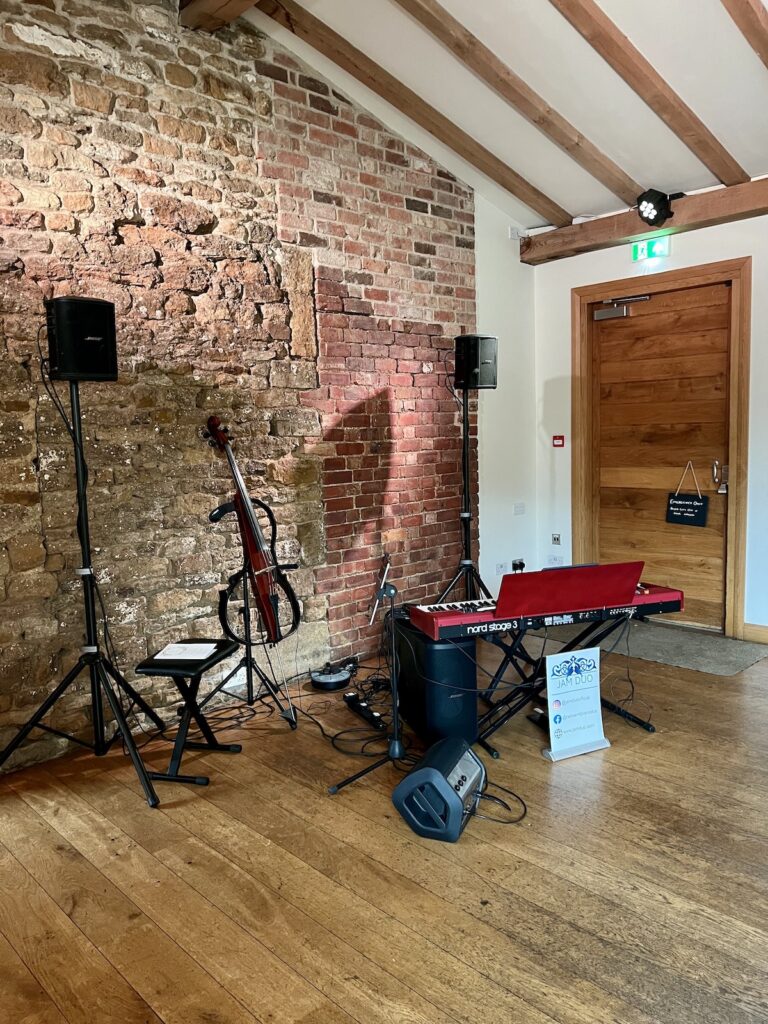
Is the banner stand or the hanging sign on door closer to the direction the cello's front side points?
the banner stand

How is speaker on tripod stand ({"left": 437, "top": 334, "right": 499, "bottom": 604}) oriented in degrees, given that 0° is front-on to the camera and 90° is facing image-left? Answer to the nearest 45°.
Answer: approximately 315°

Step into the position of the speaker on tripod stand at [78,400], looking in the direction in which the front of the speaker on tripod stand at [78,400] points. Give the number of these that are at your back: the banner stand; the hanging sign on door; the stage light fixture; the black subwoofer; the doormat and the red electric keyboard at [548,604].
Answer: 0

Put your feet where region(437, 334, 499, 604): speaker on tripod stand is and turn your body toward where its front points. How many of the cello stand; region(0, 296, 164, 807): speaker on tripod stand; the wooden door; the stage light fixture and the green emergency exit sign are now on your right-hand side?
2

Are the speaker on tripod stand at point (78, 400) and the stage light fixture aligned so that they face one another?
no

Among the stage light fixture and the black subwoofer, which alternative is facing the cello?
the stage light fixture

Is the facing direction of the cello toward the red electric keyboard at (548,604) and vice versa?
no

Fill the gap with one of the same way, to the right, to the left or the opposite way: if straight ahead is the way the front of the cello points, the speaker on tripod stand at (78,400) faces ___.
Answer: the same way

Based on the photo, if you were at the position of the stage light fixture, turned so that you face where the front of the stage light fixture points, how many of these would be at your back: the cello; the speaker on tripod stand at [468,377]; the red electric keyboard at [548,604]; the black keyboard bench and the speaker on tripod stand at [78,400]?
0

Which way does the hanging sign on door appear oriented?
toward the camera

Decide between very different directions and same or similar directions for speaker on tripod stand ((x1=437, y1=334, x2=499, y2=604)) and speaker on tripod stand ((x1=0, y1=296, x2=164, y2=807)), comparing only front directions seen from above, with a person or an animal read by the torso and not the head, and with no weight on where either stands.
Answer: same or similar directions

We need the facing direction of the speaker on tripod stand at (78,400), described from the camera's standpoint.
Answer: facing the viewer and to the right of the viewer

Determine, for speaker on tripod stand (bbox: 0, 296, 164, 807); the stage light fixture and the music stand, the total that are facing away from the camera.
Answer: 0

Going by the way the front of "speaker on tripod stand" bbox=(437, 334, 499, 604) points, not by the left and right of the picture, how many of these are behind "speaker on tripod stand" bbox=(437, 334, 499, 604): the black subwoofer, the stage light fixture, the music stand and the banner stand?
0
